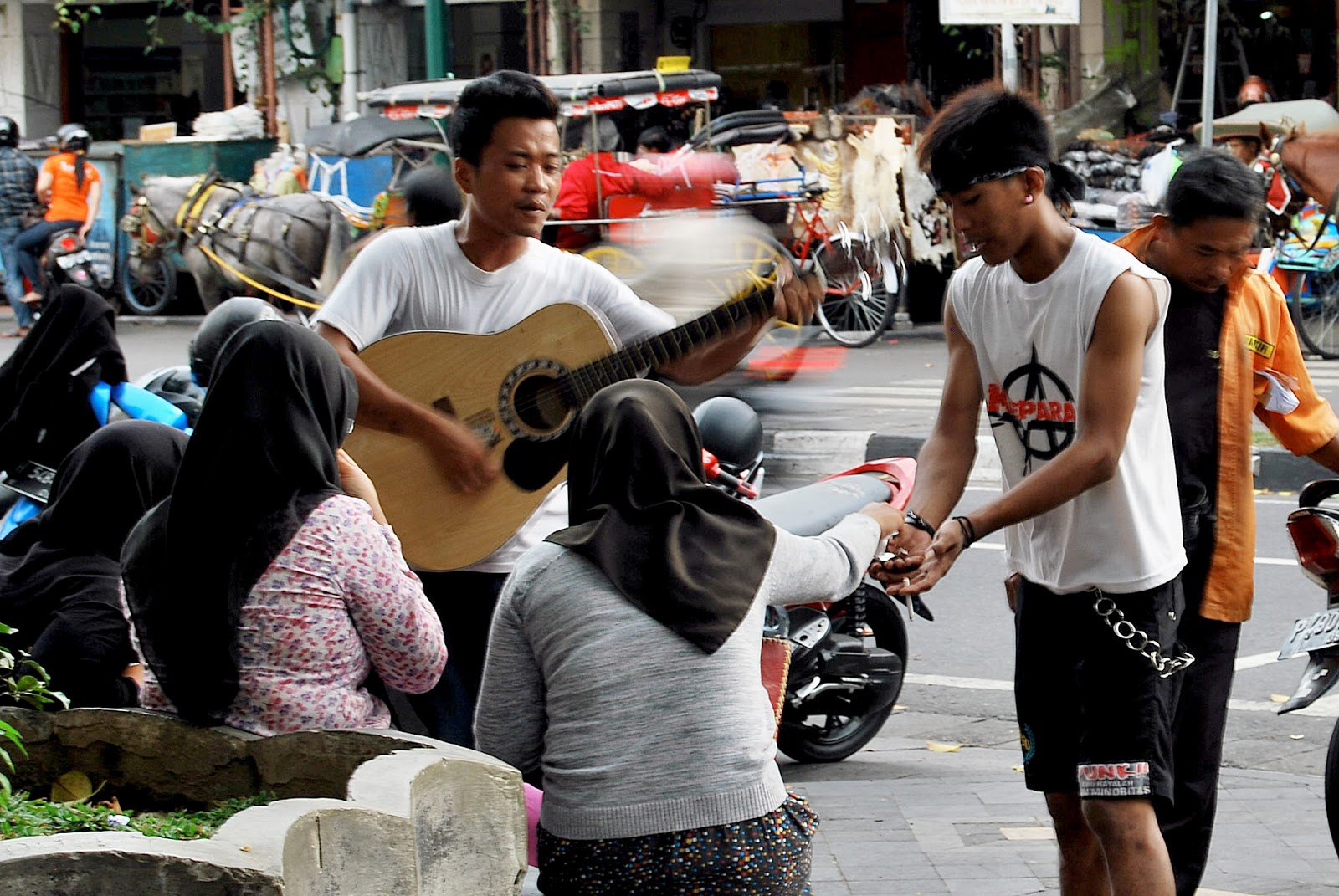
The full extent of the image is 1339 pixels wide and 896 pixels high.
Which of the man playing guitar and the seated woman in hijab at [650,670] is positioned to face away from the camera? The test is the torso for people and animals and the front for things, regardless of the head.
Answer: the seated woman in hijab

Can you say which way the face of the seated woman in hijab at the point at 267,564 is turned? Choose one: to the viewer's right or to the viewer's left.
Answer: to the viewer's right

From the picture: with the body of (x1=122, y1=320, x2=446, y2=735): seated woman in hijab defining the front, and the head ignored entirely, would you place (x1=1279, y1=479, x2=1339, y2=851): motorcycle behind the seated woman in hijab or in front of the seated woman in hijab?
in front

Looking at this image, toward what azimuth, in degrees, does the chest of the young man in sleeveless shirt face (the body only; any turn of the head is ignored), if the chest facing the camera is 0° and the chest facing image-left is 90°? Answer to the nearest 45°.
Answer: approximately 45°

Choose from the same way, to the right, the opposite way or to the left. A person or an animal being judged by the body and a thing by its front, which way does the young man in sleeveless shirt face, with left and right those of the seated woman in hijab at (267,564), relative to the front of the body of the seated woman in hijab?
the opposite way

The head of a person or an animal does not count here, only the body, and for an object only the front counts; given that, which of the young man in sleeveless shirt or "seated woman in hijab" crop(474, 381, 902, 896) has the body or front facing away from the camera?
the seated woman in hijab

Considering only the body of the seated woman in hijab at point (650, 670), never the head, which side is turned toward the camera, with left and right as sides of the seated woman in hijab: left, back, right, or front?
back

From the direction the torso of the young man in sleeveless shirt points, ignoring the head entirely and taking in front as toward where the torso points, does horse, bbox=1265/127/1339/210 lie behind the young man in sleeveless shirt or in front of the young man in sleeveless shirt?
behind

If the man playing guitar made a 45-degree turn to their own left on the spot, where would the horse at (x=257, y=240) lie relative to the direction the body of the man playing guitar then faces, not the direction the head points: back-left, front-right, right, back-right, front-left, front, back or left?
back-left

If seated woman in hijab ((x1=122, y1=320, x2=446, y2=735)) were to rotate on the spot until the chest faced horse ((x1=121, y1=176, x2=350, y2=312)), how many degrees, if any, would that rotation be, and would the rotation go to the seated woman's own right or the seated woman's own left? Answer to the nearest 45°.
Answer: approximately 45° to the seated woman's own left

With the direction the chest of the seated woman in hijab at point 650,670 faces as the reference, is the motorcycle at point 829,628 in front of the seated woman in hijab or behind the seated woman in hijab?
in front

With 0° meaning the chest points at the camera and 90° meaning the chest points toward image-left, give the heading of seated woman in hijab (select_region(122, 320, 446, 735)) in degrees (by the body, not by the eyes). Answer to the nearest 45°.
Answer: approximately 225°
